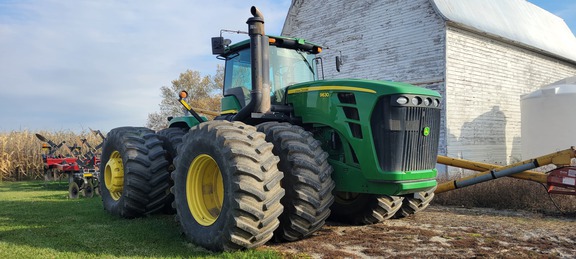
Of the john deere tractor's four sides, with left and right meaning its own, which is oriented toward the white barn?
left

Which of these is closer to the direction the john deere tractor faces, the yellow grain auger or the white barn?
the yellow grain auger

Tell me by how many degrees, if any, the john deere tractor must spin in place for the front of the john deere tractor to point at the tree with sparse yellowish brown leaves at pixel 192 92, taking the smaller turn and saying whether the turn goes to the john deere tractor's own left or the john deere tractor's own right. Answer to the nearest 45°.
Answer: approximately 135° to the john deere tractor's own left

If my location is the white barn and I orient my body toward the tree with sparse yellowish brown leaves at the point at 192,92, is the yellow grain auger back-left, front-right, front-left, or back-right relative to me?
back-left

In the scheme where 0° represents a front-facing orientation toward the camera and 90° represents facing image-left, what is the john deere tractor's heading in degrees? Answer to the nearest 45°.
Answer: approximately 315°

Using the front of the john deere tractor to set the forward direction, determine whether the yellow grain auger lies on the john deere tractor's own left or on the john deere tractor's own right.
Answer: on the john deere tractor's own left
